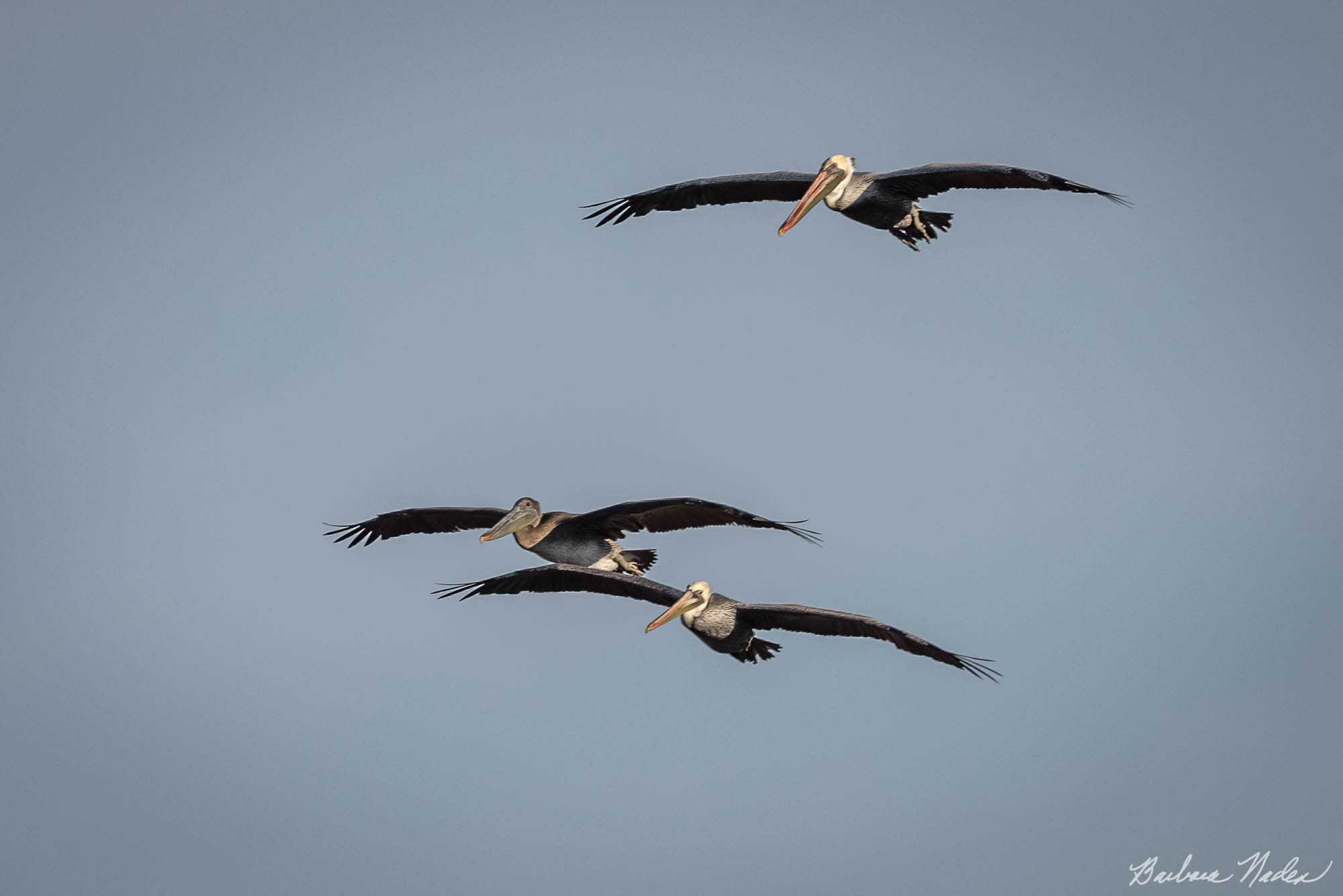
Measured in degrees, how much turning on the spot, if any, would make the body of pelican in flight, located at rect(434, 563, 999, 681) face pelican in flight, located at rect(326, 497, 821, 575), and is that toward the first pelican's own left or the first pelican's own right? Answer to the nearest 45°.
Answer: approximately 90° to the first pelican's own right

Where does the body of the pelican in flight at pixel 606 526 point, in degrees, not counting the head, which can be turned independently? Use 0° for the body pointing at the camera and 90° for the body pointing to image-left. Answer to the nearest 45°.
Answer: approximately 45°

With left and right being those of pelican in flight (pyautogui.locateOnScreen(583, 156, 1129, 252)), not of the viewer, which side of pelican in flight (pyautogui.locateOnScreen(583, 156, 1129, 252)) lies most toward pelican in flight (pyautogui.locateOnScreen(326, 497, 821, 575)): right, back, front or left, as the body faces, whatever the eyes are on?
right

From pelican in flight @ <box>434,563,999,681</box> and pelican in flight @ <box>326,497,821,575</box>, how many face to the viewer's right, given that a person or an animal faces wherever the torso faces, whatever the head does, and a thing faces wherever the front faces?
0

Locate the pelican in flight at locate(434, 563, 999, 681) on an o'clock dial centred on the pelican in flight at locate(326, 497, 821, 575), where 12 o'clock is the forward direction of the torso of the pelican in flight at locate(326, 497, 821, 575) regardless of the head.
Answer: the pelican in flight at locate(434, 563, 999, 681) is roughly at 9 o'clock from the pelican in flight at locate(326, 497, 821, 575).
